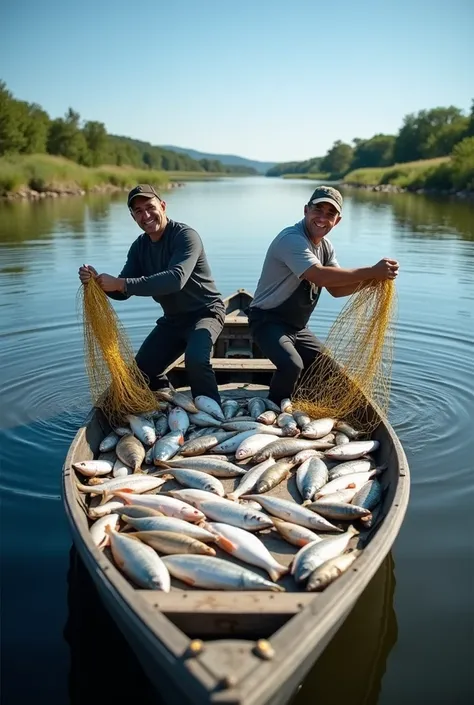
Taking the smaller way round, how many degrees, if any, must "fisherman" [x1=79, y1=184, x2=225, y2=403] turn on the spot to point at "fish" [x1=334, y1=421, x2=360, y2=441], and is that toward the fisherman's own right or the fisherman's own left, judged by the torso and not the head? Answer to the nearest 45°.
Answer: approximately 90° to the fisherman's own left

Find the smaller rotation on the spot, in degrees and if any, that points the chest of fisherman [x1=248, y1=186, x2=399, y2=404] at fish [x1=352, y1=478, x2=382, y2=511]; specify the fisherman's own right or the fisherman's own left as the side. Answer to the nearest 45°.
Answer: approximately 45° to the fisherman's own right

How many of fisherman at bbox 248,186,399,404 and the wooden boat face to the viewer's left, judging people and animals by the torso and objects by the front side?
0

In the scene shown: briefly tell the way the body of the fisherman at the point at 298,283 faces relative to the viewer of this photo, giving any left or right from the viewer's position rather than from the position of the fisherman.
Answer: facing the viewer and to the right of the viewer

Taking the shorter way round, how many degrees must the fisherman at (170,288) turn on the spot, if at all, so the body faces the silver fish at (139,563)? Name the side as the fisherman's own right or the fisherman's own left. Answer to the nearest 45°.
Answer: approximately 45° to the fisherman's own left

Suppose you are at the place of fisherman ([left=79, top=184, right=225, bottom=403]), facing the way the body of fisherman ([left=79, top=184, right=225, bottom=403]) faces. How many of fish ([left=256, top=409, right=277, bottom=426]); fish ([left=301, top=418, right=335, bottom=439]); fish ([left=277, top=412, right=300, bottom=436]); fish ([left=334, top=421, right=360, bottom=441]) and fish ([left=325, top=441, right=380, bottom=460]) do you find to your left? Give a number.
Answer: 5

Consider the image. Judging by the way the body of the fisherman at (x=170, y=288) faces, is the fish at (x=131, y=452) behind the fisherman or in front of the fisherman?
in front

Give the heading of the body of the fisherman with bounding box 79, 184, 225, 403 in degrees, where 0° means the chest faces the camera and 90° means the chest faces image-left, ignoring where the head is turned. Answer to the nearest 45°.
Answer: approximately 45°

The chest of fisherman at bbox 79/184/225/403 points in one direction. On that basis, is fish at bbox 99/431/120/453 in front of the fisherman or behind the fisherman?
in front

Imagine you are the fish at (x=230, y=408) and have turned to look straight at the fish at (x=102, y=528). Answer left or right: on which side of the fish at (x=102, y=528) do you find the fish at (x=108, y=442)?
right

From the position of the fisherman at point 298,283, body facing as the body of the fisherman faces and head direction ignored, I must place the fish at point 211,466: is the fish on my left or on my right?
on my right

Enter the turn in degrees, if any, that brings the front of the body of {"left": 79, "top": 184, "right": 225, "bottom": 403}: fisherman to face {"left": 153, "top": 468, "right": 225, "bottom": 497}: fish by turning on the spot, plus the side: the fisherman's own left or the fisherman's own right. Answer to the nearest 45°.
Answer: approximately 45° to the fisherman's own left

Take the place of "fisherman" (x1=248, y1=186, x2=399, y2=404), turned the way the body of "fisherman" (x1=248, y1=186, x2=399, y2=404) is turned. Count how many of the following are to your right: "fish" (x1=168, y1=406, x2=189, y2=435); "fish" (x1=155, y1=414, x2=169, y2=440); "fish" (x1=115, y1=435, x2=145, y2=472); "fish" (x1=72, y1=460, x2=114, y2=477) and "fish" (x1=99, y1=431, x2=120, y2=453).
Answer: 5

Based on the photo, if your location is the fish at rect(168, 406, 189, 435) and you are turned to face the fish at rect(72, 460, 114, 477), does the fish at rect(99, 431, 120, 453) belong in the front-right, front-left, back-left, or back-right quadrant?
front-right
